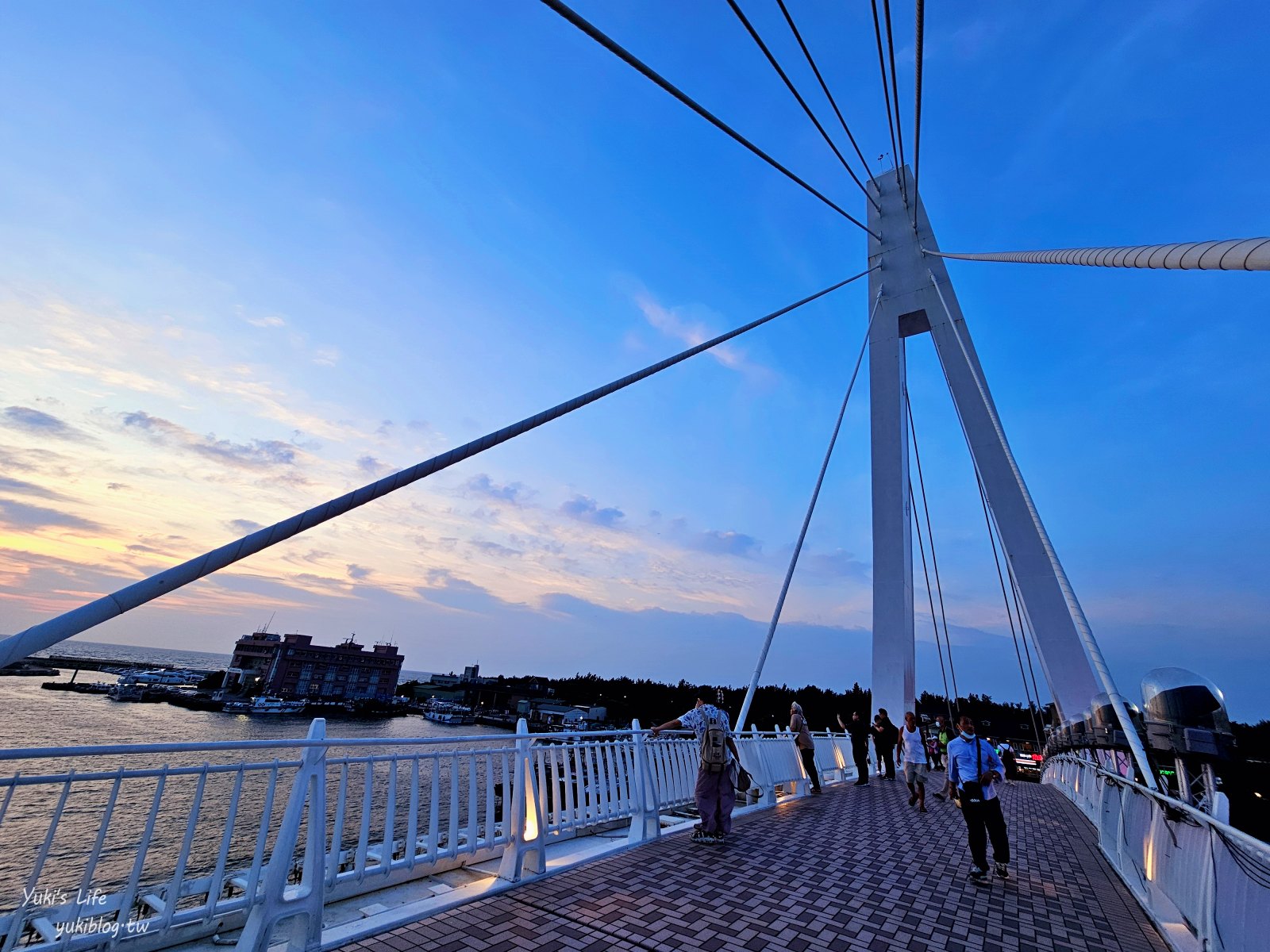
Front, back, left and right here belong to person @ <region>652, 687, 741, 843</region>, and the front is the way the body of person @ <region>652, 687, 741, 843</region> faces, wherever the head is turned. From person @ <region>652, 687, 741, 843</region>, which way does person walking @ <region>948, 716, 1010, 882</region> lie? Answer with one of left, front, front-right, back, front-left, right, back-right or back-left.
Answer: back-right

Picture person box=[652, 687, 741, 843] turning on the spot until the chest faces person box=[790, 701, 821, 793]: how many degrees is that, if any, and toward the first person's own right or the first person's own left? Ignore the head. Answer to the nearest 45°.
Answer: approximately 45° to the first person's own right

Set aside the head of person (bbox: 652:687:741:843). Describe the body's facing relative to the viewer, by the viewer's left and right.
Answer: facing away from the viewer and to the left of the viewer

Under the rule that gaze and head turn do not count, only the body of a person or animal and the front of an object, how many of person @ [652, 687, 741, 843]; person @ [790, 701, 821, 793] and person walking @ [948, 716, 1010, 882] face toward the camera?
1

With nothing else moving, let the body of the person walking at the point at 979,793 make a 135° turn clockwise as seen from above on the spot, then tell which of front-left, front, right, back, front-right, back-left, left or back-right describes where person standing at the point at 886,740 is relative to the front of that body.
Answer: front-right

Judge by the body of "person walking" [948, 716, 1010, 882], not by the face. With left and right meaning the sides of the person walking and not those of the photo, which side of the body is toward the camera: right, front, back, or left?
front
